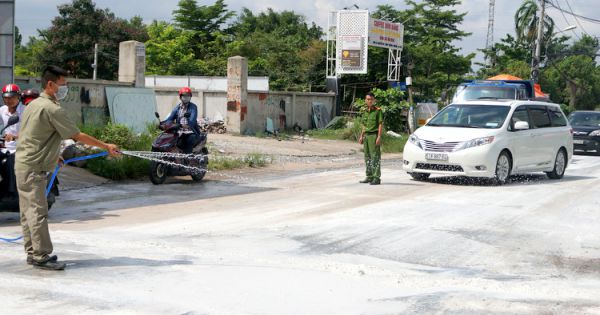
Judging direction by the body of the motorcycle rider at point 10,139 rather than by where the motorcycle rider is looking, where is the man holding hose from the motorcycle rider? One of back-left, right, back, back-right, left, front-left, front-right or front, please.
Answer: front-left

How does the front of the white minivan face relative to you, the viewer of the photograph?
facing the viewer and to the left of the viewer

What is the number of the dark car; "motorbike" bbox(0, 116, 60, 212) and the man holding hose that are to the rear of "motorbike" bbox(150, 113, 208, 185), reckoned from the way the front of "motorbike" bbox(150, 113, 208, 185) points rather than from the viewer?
1

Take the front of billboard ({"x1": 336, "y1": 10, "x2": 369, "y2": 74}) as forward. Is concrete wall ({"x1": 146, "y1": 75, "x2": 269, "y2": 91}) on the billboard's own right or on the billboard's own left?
on the billboard's own right

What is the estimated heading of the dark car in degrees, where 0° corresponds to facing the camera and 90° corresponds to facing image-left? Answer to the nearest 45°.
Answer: approximately 45°

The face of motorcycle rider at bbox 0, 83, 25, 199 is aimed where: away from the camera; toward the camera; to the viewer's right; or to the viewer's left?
toward the camera

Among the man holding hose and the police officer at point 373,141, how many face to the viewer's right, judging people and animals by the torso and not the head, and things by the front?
1

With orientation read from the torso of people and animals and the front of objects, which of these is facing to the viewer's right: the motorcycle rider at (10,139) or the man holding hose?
the man holding hose

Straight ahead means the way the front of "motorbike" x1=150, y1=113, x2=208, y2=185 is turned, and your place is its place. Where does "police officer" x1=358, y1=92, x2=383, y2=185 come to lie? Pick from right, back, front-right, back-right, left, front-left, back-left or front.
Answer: back-left

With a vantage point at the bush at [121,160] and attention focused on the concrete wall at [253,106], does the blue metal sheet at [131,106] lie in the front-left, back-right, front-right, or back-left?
front-left

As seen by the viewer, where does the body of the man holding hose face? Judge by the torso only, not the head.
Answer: to the viewer's right

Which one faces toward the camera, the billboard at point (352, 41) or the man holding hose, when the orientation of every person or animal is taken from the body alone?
the billboard

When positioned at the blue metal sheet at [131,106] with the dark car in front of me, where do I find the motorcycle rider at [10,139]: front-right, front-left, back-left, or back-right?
back-right

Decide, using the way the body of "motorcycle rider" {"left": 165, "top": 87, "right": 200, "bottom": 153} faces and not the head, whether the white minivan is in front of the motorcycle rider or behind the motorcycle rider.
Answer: behind

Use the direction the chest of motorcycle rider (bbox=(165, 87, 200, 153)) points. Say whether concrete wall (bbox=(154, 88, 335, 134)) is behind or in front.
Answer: behind

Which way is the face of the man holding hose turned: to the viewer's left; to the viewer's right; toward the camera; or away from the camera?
to the viewer's right

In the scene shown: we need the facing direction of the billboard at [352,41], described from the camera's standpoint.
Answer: facing the viewer
